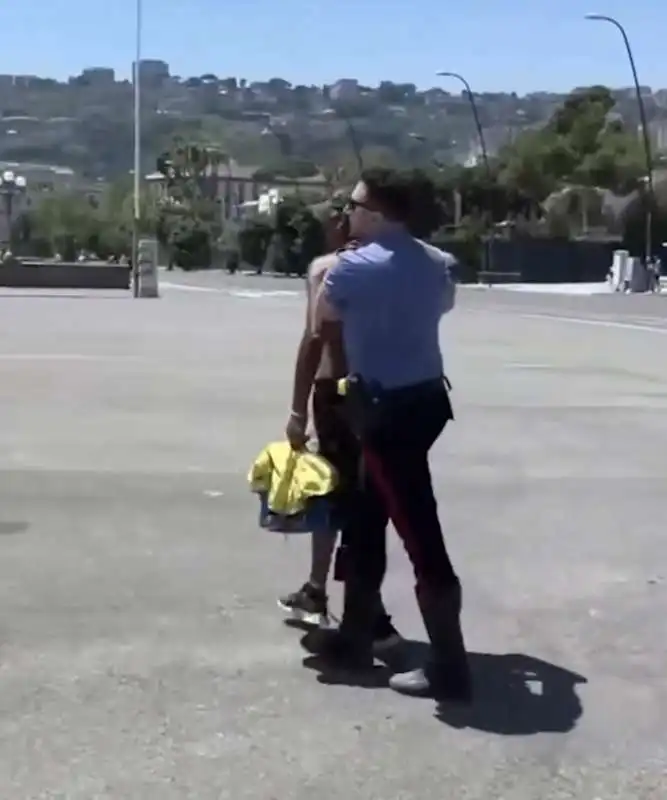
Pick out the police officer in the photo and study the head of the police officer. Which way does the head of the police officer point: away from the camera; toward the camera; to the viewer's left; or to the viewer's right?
to the viewer's left

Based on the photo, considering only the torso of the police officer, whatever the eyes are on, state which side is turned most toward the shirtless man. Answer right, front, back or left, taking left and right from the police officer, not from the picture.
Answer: front

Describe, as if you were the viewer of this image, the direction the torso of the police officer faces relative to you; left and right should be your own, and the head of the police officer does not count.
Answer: facing away from the viewer and to the left of the viewer
